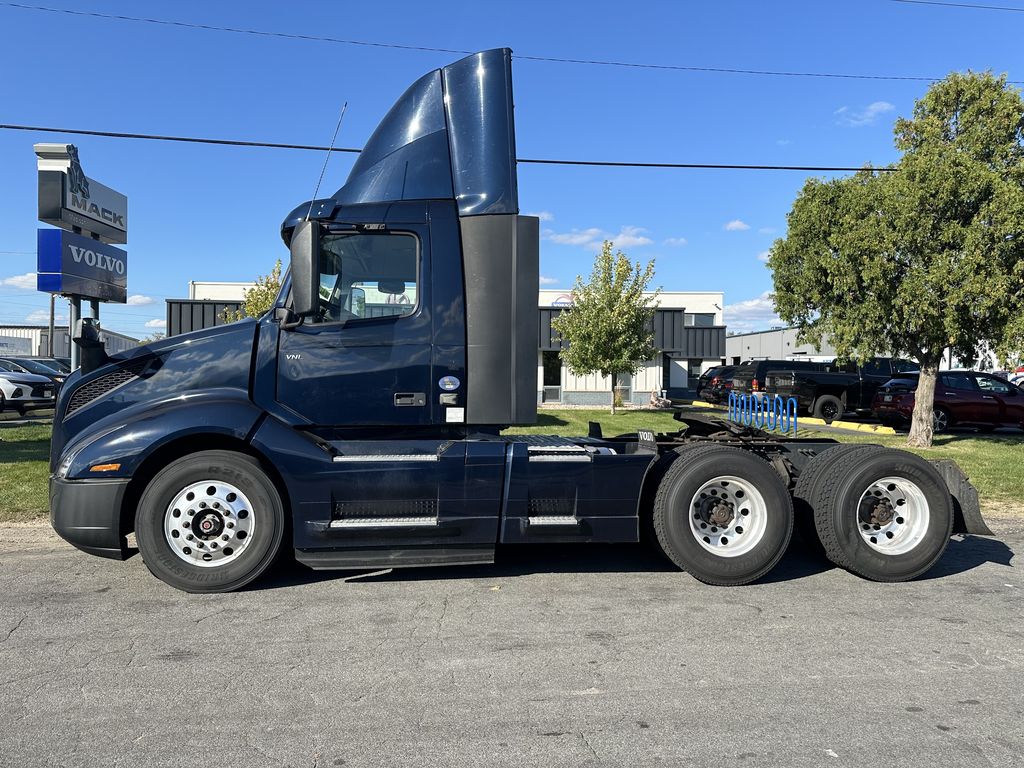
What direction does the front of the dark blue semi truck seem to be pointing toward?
to the viewer's left

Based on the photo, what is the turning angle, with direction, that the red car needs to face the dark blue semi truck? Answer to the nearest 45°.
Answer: approximately 135° to its right

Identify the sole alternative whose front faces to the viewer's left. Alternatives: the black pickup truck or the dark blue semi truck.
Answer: the dark blue semi truck

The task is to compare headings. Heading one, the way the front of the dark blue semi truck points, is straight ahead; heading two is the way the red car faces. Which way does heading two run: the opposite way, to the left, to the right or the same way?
the opposite way

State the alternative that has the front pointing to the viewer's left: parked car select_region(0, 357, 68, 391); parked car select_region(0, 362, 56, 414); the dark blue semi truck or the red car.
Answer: the dark blue semi truck

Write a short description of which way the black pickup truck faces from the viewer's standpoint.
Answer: facing away from the viewer and to the right of the viewer

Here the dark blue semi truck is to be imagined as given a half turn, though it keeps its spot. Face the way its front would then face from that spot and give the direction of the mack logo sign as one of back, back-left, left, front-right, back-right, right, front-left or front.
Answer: back-left

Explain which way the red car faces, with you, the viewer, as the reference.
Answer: facing away from the viewer and to the right of the viewer

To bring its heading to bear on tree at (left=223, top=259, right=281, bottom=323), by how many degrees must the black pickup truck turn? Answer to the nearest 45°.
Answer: approximately 180°

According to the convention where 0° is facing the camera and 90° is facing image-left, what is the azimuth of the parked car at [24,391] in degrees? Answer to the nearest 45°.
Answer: approximately 315°
